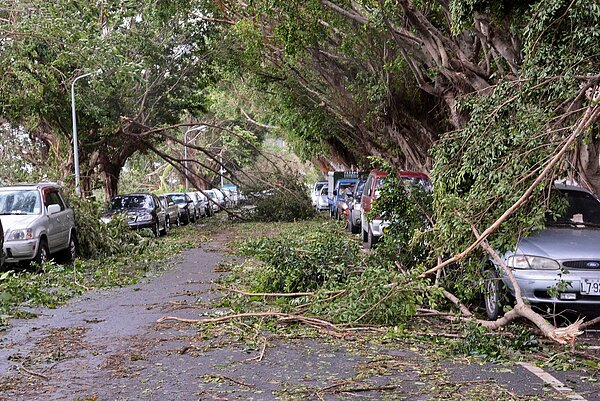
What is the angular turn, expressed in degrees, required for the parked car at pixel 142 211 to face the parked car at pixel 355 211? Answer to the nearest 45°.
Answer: approximately 45° to its left

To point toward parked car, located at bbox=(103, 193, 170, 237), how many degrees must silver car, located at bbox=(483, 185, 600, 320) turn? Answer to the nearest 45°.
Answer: approximately 135° to its right

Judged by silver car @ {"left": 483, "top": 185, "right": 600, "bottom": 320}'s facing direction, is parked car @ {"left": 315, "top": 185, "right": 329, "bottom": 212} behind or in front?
behind

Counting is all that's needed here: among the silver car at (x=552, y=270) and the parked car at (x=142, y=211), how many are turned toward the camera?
2

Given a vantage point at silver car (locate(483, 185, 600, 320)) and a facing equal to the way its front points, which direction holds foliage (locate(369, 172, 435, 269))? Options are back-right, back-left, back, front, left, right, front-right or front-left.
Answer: back-right

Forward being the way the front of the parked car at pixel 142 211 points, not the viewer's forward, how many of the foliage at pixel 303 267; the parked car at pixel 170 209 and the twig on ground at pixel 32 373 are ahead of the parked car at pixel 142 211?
2

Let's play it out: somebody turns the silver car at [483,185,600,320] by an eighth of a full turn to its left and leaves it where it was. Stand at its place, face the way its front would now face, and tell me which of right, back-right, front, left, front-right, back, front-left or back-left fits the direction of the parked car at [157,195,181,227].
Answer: back

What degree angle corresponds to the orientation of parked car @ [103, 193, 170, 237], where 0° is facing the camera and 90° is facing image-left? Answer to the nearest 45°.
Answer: approximately 0°

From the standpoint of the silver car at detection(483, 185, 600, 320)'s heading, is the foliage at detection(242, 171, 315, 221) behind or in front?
behind

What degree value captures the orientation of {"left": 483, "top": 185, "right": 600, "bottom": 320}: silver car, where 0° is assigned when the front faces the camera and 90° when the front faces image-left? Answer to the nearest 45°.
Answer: approximately 0°

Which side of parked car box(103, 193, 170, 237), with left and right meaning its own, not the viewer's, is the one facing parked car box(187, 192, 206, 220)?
back
